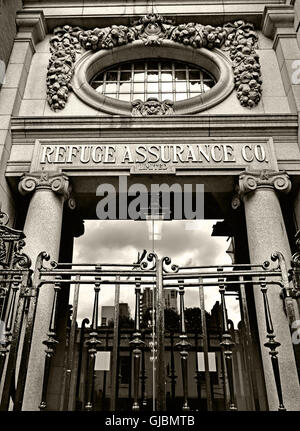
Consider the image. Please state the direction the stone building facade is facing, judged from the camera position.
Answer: facing the viewer
